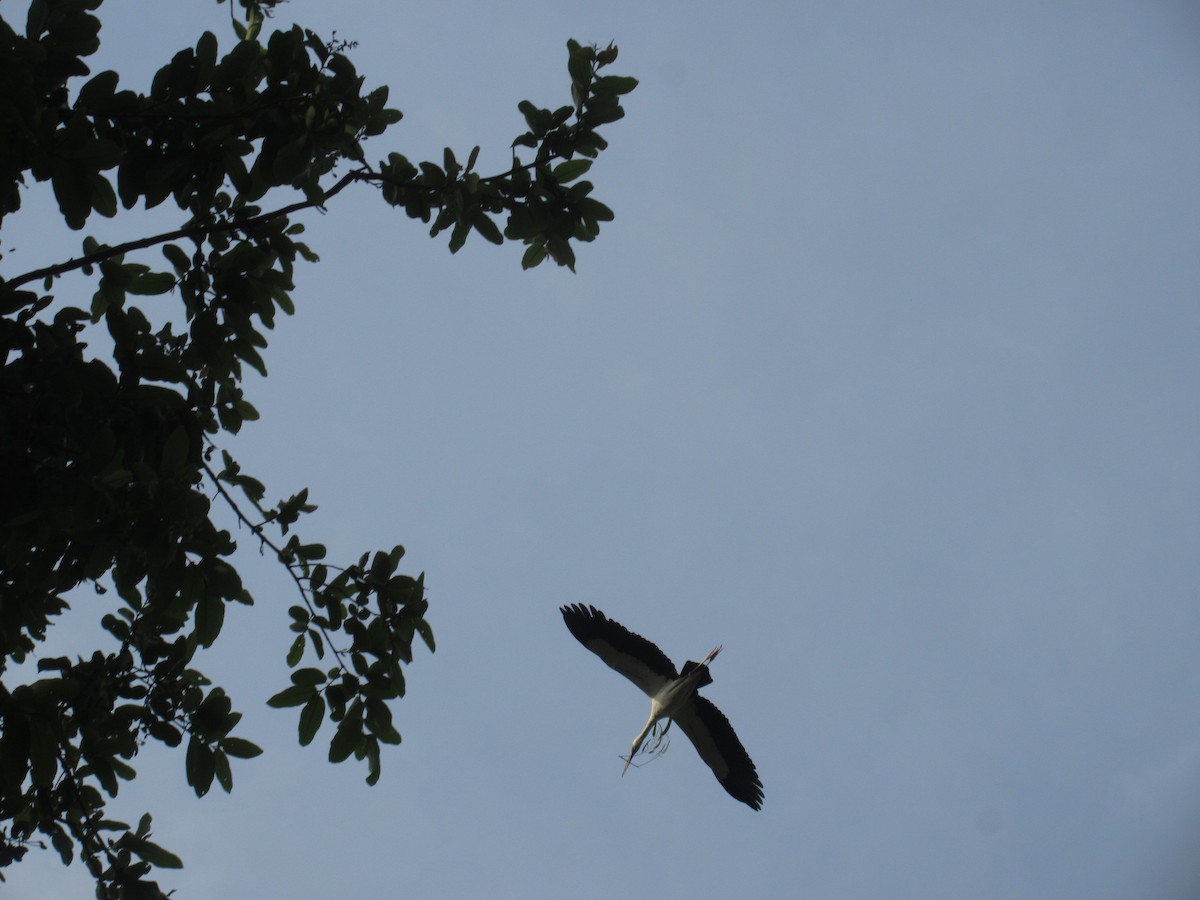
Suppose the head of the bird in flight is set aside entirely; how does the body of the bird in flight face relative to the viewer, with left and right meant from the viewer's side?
facing away from the viewer and to the left of the viewer

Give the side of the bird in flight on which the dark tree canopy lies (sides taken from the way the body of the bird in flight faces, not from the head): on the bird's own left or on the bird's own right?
on the bird's own left
